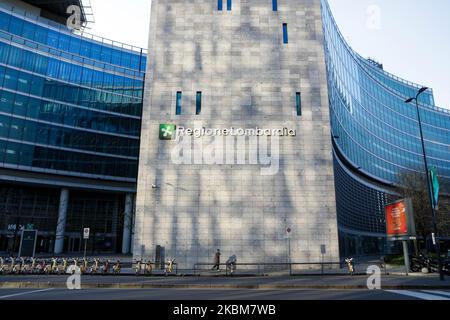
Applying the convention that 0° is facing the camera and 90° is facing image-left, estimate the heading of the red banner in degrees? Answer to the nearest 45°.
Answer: approximately 45°
